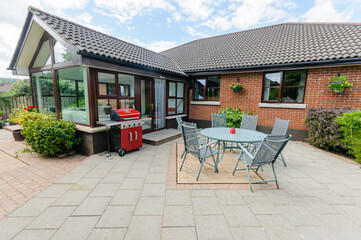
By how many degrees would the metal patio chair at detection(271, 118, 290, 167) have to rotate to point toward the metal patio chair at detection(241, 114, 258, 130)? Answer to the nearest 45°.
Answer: approximately 90° to its right

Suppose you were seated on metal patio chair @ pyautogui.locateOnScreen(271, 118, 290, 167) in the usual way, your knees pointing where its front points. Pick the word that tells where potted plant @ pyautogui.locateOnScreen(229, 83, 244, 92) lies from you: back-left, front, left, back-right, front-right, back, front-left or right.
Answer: right

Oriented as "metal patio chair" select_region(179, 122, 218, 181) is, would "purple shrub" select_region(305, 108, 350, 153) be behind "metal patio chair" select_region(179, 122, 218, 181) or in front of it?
in front

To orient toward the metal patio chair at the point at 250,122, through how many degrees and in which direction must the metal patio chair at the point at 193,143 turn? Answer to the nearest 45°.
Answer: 0° — it already faces it

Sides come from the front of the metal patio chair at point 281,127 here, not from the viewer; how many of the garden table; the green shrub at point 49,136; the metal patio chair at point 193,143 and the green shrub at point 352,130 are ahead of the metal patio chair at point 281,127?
3

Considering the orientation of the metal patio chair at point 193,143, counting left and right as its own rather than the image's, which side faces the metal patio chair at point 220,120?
front

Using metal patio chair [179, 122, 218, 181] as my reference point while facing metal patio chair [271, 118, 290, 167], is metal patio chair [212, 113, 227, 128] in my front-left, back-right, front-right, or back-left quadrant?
front-left

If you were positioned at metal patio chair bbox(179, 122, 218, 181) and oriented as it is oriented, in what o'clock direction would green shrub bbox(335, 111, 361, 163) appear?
The green shrub is roughly at 1 o'clock from the metal patio chair.

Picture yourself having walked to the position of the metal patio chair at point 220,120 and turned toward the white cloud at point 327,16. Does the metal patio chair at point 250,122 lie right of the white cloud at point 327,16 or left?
right

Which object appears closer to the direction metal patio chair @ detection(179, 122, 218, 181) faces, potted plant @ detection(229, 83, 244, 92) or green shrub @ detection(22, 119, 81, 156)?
the potted plant

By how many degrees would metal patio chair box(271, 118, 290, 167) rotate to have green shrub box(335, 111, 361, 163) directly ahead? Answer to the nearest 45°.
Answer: approximately 180°

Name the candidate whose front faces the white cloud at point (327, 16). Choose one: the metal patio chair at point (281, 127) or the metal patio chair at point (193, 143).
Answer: the metal patio chair at point (193, 143)

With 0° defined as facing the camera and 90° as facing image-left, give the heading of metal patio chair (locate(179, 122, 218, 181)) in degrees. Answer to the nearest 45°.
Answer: approximately 225°

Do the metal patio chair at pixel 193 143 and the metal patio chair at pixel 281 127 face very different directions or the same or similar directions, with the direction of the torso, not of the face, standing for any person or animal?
very different directions

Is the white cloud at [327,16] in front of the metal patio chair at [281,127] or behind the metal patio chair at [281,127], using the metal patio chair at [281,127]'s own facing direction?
behind

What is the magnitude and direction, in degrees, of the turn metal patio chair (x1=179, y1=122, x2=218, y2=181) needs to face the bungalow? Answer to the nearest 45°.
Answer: approximately 45° to its left

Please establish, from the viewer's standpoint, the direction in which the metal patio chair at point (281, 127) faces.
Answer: facing the viewer and to the left of the viewer
